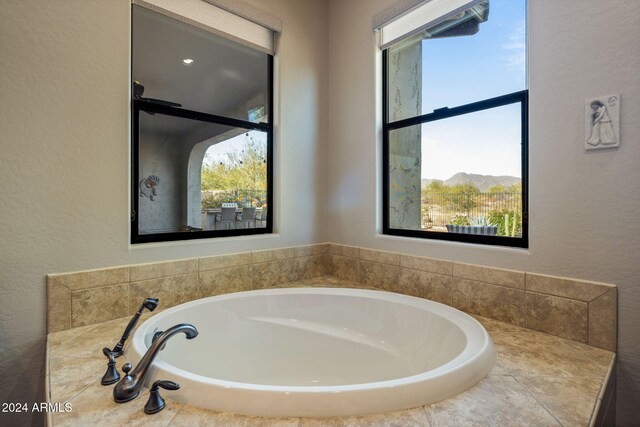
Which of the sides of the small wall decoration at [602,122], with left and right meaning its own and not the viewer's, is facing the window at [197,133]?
right

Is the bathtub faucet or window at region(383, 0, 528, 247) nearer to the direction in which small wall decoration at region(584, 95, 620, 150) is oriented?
the bathtub faucet

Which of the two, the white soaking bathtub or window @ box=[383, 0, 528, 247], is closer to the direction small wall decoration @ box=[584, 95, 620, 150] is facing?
the white soaking bathtub

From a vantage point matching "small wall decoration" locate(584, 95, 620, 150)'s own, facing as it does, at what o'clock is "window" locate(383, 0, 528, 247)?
The window is roughly at 4 o'clock from the small wall decoration.

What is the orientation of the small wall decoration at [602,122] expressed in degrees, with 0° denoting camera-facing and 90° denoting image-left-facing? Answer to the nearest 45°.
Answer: approximately 0°

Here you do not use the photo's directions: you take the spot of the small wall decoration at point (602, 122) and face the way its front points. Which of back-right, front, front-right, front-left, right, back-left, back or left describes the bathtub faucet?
front-right
